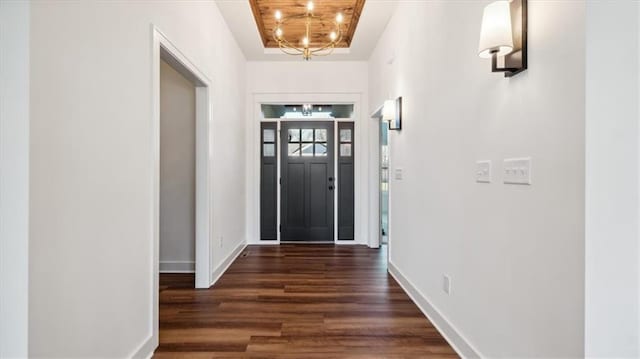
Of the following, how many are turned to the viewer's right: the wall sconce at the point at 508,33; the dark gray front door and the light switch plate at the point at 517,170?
0

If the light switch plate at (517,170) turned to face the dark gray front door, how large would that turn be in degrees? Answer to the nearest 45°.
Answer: approximately 90° to its right

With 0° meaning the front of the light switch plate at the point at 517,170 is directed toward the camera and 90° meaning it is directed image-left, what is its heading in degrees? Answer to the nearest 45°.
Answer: approximately 45°

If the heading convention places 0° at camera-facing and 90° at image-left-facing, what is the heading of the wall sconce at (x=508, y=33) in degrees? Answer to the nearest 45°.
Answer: approximately 45°

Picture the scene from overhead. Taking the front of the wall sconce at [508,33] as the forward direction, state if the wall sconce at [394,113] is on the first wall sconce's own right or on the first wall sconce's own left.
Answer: on the first wall sconce's own right

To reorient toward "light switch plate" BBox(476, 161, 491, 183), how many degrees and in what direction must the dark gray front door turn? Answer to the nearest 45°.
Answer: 0° — it already faces it

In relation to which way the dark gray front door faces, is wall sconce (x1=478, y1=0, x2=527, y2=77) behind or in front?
in front

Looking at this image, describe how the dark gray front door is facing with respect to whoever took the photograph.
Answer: facing the viewer

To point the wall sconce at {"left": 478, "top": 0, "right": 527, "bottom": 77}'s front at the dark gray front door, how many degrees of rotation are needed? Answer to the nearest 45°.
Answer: approximately 90° to its right

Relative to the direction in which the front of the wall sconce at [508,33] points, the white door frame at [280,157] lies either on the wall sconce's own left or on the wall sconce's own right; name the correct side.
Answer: on the wall sconce's own right
